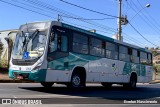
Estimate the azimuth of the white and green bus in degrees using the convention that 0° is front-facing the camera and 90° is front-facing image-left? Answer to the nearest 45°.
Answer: approximately 45°
